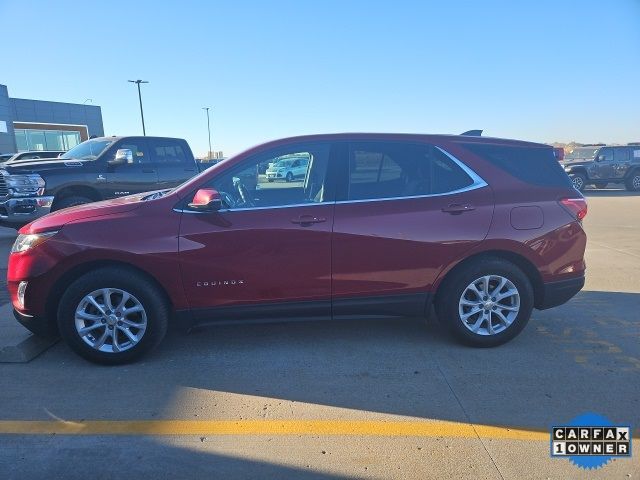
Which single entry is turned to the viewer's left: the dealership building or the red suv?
the red suv

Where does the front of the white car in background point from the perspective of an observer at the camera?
facing the viewer and to the left of the viewer

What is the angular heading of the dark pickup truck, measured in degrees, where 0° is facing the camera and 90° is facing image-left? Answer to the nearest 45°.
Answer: approximately 45°

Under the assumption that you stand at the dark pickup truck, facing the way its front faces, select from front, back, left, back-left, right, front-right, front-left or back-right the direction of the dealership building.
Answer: back-right

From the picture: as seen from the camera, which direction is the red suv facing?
to the viewer's left

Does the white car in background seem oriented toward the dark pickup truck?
no

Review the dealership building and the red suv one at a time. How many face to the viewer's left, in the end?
1

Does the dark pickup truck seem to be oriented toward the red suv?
no

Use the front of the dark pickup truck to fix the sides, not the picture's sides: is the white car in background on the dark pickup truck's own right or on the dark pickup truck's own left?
on the dark pickup truck's own right

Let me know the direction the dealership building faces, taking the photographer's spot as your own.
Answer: facing the viewer and to the right of the viewer
